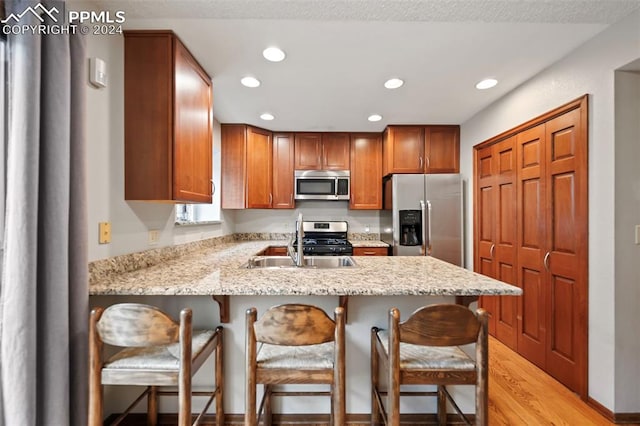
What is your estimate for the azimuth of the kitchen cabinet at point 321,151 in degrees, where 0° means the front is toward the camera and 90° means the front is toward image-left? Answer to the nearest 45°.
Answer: approximately 0°

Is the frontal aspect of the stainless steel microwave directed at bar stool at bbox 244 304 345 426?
yes

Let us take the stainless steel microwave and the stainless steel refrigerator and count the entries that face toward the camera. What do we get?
2

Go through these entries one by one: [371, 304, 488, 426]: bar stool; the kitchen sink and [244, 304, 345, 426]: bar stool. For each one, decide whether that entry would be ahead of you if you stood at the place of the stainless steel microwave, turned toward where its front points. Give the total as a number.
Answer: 3

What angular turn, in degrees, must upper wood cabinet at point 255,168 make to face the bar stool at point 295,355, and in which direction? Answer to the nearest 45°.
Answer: approximately 45° to its right

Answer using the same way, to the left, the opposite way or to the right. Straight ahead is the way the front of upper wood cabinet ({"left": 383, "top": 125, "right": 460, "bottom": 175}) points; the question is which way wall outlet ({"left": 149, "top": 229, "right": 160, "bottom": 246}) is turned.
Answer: to the left

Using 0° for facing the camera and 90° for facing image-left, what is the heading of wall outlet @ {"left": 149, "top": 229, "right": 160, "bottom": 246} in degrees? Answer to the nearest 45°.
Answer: approximately 315°

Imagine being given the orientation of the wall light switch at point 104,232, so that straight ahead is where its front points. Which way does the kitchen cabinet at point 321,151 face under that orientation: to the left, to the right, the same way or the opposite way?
to the right

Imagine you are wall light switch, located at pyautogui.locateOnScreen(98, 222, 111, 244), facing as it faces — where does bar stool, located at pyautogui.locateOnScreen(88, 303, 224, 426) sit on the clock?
The bar stool is roughly at 1 o'clock from the wall light switch.

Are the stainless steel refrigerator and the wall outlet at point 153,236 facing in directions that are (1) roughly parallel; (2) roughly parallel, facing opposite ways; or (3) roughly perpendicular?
roughly perpendicular

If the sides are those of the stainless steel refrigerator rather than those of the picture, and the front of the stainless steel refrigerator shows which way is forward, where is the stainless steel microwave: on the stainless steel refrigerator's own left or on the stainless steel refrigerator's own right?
on the stainless steel refrigerator's own right

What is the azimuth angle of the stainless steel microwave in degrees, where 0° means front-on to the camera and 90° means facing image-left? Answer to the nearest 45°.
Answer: approximately 0°
